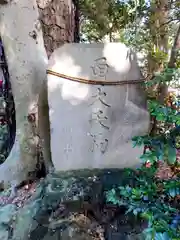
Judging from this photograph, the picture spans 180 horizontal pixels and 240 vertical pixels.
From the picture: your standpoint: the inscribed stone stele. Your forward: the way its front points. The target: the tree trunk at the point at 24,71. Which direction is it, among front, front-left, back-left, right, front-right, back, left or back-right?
back-right

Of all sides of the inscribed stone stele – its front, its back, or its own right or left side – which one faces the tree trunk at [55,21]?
back

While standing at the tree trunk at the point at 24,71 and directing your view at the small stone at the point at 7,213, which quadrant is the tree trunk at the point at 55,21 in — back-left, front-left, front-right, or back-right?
back-left

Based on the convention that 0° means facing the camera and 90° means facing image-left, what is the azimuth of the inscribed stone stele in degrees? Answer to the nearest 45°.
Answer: approximately 0°
